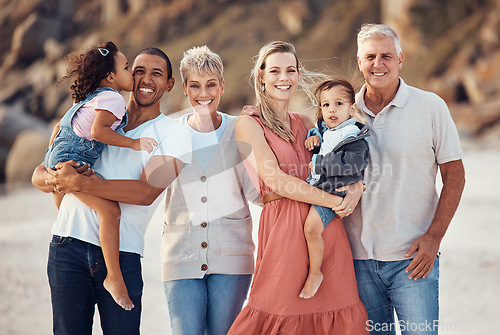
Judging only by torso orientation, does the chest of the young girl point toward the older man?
yes

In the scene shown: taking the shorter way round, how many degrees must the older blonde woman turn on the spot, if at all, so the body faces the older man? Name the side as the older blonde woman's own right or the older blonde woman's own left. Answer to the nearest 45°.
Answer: approximately 90° to the older blonde woman's own left

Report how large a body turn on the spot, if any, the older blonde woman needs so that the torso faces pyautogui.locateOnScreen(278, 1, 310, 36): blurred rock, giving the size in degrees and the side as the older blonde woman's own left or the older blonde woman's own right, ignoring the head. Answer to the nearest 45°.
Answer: approximately 180°

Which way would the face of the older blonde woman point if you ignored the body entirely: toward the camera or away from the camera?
toward the camera

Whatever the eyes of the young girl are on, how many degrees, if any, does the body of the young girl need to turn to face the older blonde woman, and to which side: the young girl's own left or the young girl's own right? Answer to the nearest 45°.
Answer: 0° — they already face them

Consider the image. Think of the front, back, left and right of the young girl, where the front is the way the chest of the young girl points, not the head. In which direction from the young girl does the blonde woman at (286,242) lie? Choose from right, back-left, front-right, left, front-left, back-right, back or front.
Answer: front

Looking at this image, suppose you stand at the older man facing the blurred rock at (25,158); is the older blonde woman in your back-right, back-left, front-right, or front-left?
front-left

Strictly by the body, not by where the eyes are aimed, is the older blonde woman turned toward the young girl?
no

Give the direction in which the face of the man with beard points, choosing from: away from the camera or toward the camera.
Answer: toward the camera

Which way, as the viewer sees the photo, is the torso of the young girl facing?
to the viewer's right

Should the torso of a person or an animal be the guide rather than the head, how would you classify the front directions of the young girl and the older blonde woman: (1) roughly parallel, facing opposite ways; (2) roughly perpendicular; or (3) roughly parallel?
roughly perpendicular

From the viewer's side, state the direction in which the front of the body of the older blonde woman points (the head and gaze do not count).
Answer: toward the camera

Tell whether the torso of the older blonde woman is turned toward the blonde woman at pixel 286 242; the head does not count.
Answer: no

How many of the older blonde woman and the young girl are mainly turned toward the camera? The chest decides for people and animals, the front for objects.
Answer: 1

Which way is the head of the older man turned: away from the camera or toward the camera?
toward the camera

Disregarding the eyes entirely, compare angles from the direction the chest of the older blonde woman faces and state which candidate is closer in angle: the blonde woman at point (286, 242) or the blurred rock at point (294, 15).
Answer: the blonde woman

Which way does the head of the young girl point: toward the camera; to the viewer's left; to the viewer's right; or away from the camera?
to the viewer's right
